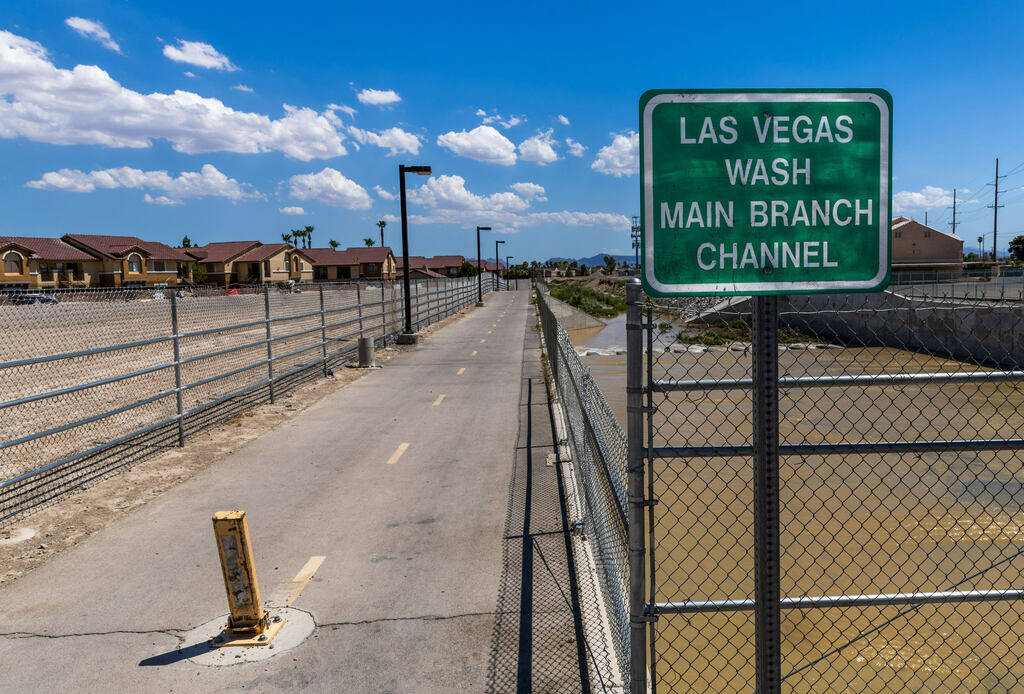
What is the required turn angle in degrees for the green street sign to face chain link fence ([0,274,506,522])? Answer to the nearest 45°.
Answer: approximately 135° to its right

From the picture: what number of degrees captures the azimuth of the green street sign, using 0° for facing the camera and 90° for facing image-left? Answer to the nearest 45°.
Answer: approximately 0°

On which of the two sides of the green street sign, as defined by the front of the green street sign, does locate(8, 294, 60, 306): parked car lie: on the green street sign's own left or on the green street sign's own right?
on the green street sign's own right

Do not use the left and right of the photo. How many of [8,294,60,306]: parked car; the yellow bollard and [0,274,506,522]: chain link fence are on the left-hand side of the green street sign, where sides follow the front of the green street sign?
0

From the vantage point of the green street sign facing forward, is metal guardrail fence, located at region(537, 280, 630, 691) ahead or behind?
behind

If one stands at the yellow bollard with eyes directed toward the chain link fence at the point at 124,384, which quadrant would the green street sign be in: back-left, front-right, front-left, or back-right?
back-right
